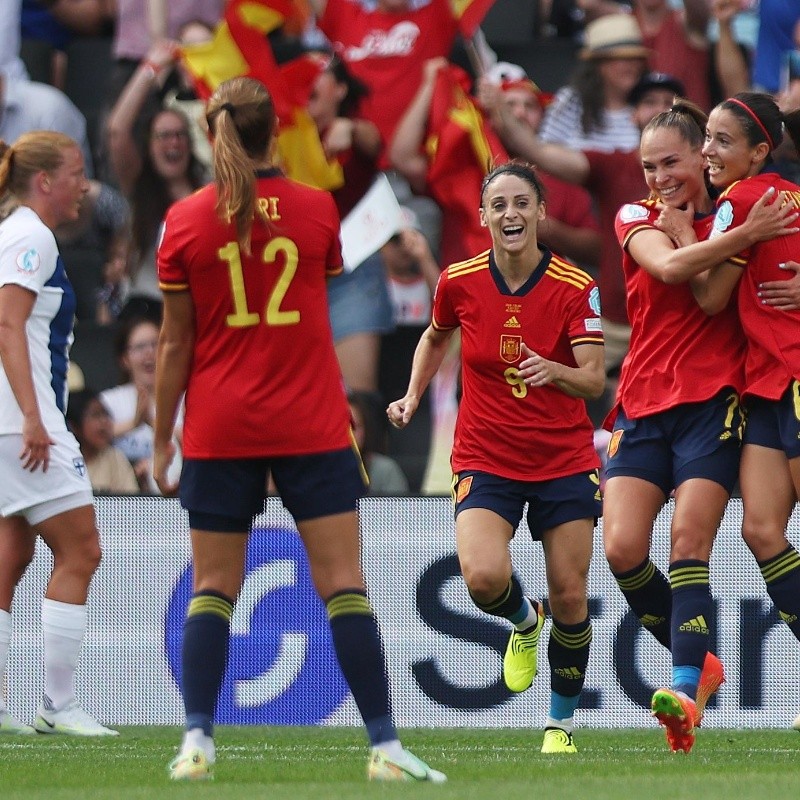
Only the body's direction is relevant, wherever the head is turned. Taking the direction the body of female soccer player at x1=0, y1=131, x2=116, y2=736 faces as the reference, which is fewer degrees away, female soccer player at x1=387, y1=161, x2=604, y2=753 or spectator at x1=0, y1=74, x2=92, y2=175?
the female soccer player

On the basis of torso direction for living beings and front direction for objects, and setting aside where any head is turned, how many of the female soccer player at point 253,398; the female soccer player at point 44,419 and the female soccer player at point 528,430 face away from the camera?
1

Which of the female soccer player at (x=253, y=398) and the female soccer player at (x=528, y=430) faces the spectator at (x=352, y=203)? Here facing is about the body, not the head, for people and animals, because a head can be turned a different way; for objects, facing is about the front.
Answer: the female soccer player at (x=253, y=398)

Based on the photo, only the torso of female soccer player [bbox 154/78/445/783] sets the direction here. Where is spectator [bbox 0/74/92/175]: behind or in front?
in front

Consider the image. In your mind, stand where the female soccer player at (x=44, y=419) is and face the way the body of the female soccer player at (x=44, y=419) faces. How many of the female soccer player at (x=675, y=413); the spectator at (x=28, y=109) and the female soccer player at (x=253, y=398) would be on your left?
1

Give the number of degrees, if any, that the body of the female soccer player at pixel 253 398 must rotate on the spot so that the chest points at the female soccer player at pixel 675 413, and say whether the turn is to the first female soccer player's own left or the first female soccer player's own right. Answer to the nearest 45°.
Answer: approximately 45° to the first female soccer player's own right

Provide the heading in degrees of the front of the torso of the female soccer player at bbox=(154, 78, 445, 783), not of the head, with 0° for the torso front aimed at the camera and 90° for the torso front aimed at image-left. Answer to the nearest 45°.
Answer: approximately 180°

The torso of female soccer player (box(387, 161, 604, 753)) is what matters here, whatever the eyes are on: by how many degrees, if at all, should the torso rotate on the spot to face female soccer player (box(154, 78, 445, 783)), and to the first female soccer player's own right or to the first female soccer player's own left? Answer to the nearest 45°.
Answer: approximately 45° to the first female soccer player's own right

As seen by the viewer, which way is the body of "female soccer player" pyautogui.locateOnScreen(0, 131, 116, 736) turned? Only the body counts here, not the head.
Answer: to the viewer's right

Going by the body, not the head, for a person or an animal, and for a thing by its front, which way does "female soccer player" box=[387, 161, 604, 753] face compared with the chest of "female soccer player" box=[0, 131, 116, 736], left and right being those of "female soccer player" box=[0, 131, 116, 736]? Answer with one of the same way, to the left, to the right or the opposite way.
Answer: to the right

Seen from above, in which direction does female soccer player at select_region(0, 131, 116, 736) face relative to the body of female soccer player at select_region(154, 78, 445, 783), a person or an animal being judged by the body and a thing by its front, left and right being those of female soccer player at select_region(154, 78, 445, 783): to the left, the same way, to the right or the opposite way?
to the right

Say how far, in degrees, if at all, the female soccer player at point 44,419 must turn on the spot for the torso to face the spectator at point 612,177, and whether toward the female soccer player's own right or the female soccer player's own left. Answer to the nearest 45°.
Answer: approximately 45° to the female soccer player's own left

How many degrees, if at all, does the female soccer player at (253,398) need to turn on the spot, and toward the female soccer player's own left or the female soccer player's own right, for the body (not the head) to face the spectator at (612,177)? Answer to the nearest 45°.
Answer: approximately 45° to the female soccer player's own right
